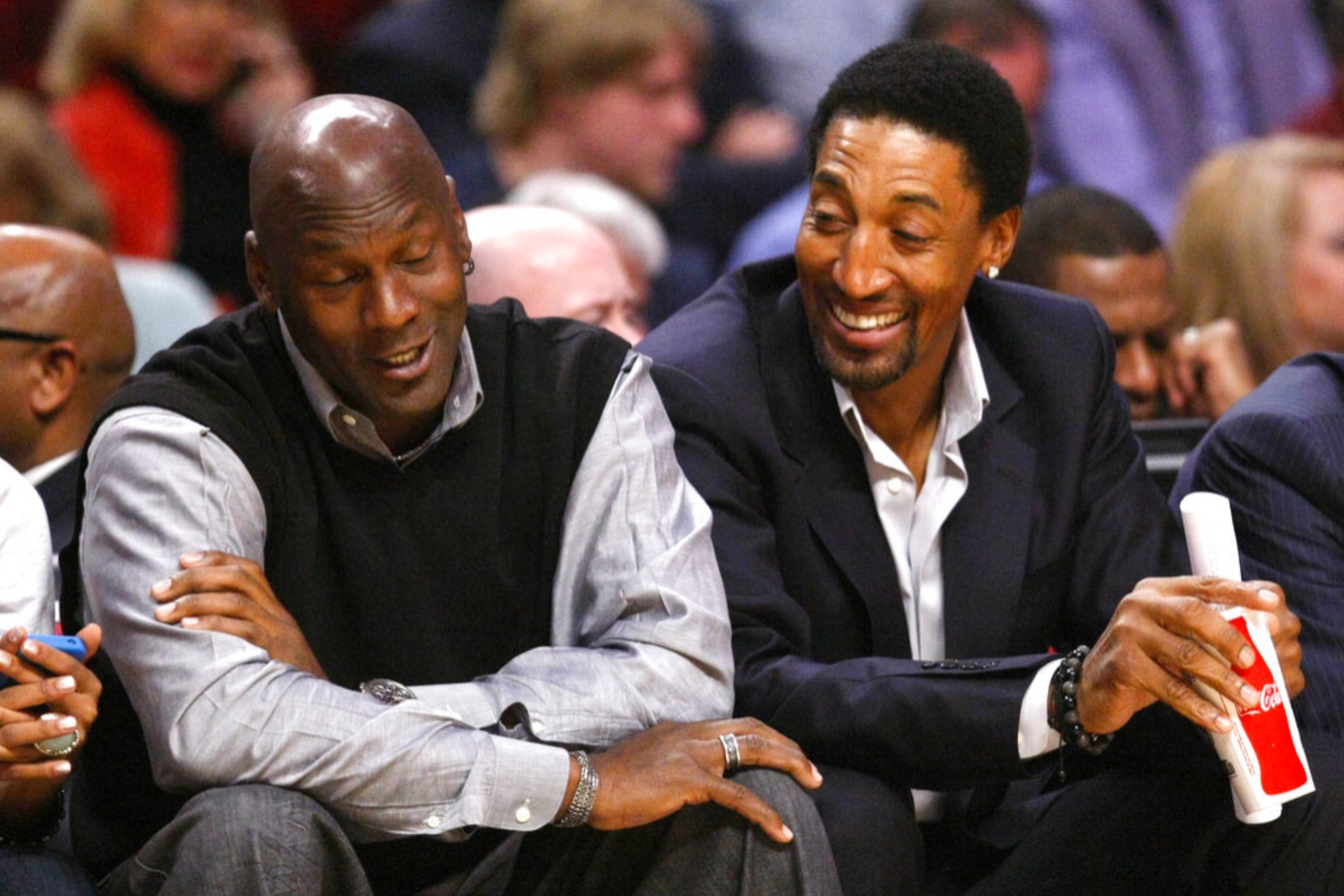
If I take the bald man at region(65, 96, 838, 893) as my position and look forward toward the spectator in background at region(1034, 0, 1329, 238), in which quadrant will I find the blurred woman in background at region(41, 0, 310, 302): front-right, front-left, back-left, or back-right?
front-left

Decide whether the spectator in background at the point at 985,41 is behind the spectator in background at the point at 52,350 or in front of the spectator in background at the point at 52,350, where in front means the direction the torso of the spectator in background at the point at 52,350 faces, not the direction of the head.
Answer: behind

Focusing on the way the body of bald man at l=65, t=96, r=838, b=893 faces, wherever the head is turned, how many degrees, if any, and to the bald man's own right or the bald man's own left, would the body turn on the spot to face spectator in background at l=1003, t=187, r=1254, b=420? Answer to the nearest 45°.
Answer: approximately 135° to the bald man's own left

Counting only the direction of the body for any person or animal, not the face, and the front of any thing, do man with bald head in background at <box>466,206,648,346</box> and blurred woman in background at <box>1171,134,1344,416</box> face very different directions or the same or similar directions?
same or similar directions

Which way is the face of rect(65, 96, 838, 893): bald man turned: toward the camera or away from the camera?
toward the camera

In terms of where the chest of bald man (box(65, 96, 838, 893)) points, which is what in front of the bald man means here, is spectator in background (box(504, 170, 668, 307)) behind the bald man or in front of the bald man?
behind

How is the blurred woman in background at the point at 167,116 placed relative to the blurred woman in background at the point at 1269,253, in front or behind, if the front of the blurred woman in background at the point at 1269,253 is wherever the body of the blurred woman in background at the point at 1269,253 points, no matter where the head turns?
behind

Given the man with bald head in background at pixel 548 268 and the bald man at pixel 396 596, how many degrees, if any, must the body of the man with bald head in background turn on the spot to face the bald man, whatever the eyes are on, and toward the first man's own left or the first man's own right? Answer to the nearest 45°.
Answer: approximately 45° to the first man's own right

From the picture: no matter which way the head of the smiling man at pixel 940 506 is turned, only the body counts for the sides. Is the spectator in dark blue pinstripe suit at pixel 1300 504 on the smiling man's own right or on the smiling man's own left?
on the smiling man's own left

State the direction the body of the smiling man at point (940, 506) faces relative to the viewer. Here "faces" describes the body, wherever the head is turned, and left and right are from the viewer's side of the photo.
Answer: facing the viewer

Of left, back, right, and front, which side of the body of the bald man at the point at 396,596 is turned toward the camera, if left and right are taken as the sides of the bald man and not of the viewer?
front

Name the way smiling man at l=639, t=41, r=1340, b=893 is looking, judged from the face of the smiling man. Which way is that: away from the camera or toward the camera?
toward the camera
